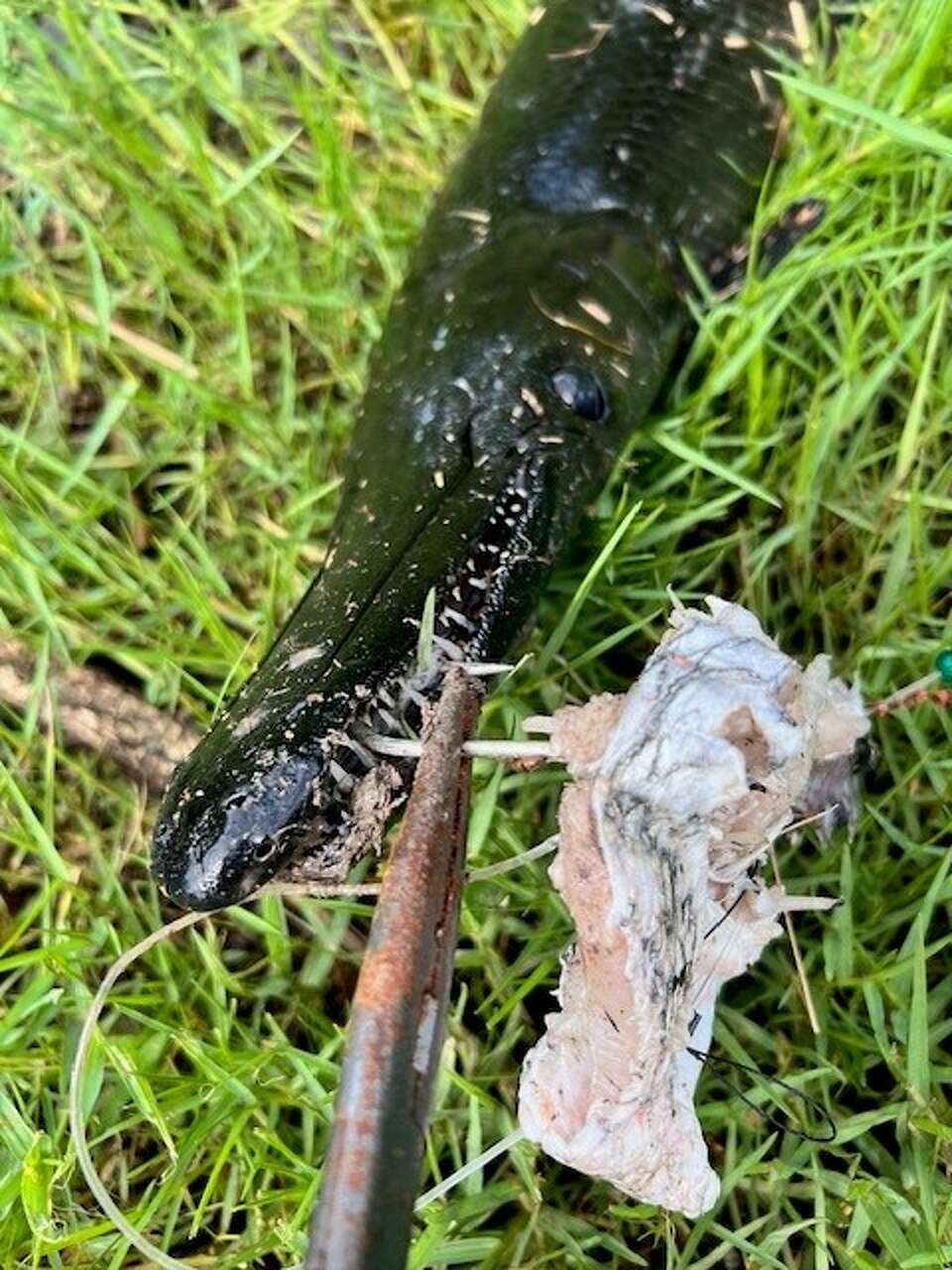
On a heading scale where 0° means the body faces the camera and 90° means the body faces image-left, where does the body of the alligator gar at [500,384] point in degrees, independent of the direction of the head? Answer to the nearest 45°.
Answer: approximately 45°

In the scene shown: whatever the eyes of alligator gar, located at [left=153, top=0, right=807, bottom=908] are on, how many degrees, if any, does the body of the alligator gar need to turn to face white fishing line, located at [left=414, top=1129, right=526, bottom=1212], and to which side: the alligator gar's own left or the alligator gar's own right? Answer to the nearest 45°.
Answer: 0° — it already faces it

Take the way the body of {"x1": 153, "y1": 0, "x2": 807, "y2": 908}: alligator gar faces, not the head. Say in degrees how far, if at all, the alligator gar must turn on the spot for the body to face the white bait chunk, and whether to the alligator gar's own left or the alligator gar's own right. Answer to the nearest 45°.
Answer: approximately 45° to the alligator gar's own left

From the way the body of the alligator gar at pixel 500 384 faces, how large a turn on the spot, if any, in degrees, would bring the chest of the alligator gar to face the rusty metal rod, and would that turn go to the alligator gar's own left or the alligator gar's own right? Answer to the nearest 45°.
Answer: approximately 45° to the alligator gar's own left
